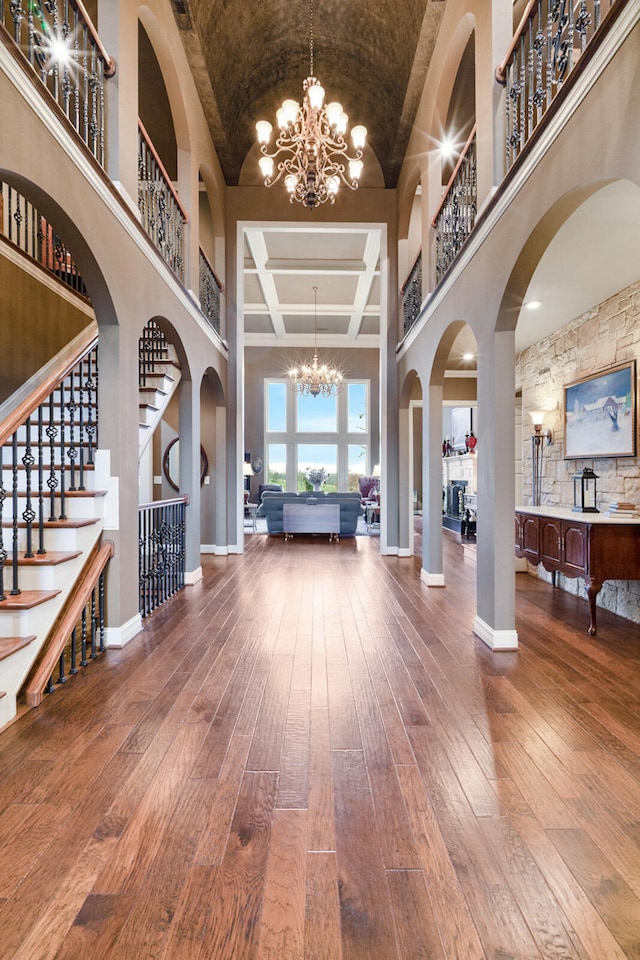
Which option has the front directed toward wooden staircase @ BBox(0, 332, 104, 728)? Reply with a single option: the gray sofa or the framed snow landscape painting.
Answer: the framed snow landscape painting

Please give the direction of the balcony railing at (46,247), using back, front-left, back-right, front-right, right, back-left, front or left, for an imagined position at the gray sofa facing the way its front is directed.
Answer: back-left

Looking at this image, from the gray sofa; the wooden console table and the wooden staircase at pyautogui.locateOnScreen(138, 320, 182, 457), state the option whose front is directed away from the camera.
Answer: the gray sofa

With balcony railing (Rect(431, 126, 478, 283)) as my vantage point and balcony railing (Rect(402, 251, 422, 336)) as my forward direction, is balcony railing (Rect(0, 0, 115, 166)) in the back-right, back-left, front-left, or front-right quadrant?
back-left

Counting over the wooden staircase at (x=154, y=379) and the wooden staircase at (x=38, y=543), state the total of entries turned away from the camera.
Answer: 0

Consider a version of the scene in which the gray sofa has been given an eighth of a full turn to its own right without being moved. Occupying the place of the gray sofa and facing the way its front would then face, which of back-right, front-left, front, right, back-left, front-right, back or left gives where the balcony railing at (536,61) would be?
back-right

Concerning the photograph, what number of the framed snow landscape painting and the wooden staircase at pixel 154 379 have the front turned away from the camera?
0

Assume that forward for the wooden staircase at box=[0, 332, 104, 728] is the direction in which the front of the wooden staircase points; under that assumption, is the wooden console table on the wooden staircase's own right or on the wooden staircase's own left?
on the wooden staircase's own left

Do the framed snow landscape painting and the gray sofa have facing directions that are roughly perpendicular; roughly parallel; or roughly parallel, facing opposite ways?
roughly perpendicular
